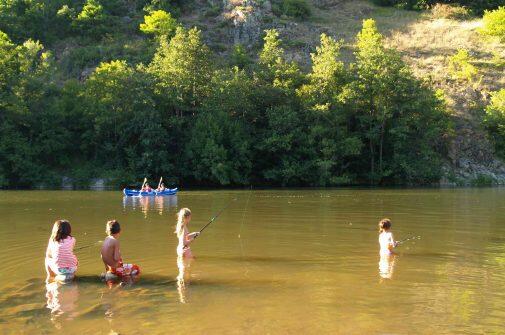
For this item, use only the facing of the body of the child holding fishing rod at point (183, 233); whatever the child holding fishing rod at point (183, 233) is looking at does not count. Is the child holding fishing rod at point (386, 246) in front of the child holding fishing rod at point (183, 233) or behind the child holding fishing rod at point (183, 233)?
in front

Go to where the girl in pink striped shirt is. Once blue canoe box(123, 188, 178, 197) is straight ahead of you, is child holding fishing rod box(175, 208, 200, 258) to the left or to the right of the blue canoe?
right

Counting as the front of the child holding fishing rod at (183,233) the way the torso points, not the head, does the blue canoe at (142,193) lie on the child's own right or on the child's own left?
on the child's own left

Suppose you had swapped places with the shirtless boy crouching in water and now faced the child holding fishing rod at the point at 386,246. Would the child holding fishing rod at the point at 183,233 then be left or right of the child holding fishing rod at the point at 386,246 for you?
left
